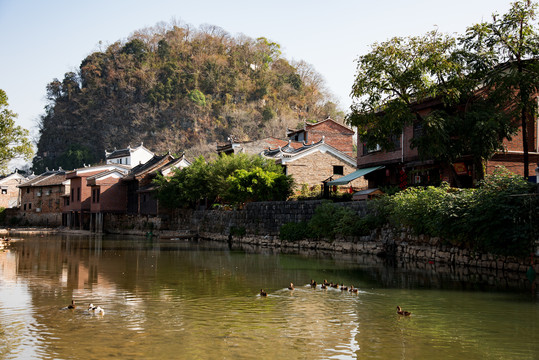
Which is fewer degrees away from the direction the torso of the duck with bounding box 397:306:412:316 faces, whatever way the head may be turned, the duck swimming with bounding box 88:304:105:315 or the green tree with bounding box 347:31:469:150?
the duck swimming

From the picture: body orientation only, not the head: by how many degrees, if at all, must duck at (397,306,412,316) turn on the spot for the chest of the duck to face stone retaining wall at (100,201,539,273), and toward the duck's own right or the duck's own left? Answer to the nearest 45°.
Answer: approximately 90° to the duck's own right

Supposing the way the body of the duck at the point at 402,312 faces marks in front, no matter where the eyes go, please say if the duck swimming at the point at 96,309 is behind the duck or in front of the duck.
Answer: in front

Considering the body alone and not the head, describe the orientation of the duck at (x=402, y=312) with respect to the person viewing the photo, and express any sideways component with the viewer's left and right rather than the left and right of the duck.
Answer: facing to the left of the viewer
